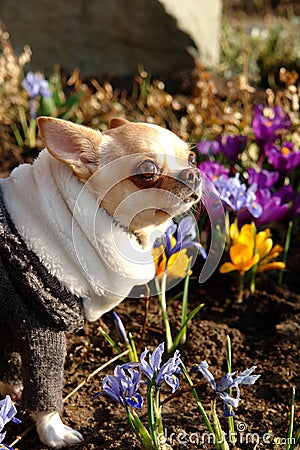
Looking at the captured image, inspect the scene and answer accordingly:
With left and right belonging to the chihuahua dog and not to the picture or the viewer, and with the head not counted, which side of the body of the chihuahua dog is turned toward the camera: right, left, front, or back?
right

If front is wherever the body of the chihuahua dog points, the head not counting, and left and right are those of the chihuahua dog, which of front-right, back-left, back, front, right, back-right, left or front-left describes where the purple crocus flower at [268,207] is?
front-left

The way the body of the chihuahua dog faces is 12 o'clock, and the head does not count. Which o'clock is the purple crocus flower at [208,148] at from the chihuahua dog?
The purple crocus flower is roughly at 10 o'clock from the chihuahua dog.

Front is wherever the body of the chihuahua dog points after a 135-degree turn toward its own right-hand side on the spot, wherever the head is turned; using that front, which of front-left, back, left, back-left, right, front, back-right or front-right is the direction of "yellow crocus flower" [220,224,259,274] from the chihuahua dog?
back

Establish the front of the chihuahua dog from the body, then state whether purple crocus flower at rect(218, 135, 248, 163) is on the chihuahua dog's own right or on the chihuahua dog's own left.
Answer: on the chihuahua dog's own left

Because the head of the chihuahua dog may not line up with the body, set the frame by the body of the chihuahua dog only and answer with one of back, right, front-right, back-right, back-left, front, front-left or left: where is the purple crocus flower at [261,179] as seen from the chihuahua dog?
front-left
